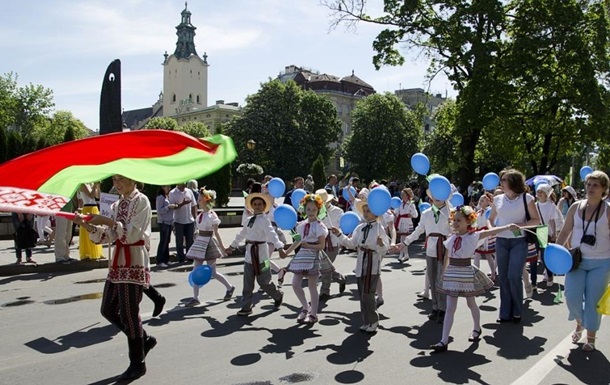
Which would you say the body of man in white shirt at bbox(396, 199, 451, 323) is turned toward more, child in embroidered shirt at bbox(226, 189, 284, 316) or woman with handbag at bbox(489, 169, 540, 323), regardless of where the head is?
the child in embroidered shirt

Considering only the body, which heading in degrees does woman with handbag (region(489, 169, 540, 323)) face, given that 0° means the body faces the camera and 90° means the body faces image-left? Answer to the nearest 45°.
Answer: approximately 0°

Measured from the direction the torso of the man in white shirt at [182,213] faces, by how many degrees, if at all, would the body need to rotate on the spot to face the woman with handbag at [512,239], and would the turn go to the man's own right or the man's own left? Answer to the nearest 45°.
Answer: approximately 45° to the man's own left

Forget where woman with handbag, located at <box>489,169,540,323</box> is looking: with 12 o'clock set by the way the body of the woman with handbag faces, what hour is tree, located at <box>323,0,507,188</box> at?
The tree is roughly at 6 o'clock from the woman with handbag.

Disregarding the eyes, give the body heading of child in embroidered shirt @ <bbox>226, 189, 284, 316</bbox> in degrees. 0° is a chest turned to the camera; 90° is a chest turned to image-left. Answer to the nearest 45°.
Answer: approximately 45°

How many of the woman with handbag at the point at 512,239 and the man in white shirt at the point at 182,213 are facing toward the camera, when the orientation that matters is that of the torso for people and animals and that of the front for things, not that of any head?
2

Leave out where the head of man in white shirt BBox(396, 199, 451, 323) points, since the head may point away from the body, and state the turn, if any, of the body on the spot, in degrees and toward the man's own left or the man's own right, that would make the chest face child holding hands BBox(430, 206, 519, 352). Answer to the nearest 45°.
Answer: approximately 45° to the man's own left
